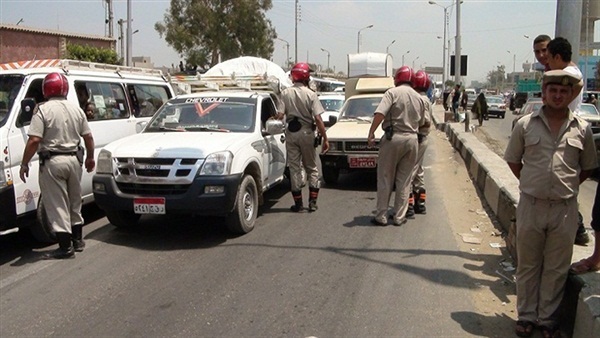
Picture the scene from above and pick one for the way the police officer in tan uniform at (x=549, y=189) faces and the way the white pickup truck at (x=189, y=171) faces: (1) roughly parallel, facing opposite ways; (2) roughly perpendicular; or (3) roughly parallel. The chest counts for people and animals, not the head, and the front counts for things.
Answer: roughly parallel

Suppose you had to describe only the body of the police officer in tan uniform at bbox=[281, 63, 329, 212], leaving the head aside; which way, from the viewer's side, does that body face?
away from the camera

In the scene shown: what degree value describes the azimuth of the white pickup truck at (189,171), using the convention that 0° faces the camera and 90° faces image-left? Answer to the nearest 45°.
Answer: approximately 45°

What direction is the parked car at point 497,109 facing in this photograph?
away from the camera

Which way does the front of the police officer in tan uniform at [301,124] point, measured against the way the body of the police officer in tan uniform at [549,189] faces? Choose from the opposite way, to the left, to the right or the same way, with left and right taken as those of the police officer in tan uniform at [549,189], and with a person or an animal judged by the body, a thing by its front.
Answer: the opposite way

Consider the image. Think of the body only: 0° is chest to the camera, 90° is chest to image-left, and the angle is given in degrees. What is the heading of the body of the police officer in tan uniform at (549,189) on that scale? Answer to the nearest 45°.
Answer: approximately 0°

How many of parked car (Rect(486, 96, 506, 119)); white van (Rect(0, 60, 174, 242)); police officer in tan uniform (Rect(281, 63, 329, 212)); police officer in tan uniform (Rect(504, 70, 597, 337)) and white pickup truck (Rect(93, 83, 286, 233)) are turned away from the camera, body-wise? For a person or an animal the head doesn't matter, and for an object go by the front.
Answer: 2

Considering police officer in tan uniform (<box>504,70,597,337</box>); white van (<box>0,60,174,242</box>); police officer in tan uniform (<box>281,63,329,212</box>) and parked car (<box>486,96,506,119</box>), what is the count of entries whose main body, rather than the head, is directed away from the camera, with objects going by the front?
2

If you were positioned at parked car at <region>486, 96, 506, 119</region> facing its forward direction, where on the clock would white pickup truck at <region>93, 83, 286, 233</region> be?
The white pickup truck is roughly at 6 o'clock from the parked car.

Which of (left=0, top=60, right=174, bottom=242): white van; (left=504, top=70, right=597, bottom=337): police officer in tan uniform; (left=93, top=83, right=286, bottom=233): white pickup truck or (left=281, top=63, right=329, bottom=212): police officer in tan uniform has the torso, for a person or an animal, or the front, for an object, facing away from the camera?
(left=281, top=63, right=329, bottom=212): police officer in tan uniform

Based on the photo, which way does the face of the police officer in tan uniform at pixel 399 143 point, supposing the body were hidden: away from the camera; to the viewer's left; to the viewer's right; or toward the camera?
away from the camera

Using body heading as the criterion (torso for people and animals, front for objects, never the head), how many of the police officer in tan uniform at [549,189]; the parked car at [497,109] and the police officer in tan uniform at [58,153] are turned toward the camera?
1

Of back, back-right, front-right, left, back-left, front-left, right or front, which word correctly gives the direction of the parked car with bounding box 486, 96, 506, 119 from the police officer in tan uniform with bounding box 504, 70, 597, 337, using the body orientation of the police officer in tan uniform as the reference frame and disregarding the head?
back

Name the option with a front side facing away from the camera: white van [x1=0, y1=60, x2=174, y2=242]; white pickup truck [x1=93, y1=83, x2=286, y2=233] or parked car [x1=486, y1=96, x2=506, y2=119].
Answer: the parked car

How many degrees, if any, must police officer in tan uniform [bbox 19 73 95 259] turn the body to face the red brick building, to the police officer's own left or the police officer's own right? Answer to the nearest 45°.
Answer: approximately 45° to the police officer's own right
